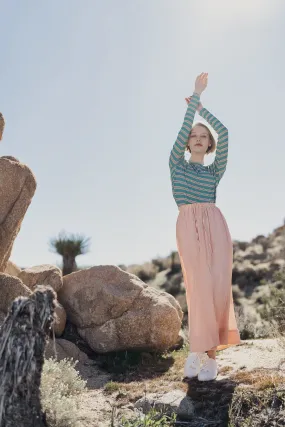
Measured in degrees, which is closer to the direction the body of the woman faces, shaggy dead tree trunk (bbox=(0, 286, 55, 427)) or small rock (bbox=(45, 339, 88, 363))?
the shaggy dead tree trunk

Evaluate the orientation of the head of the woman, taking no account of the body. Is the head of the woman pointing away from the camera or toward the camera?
toward the camera

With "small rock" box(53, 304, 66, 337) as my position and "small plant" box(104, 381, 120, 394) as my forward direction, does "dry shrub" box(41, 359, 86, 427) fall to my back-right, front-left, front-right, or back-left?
front-right

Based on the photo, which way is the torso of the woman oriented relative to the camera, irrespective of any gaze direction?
toward the camera

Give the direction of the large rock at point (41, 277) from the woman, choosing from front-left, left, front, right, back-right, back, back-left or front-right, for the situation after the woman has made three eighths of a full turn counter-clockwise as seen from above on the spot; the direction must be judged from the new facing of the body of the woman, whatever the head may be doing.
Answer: left

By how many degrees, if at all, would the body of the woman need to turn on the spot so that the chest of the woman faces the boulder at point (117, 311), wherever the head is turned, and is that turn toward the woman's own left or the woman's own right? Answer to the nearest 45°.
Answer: approximately 135° to the woman's own right
